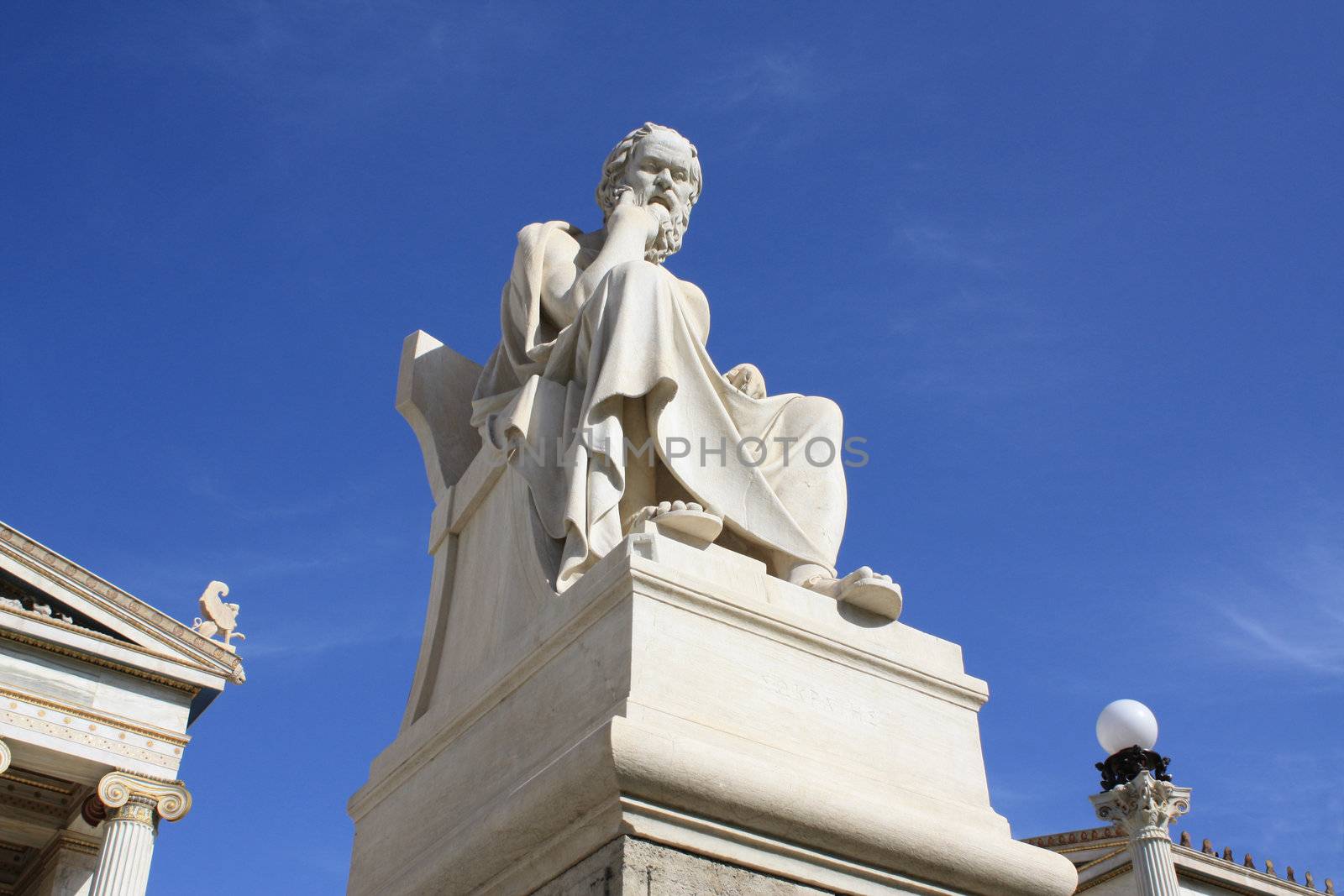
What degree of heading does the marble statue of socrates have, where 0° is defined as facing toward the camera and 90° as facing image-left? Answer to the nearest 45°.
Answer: approximately 315°

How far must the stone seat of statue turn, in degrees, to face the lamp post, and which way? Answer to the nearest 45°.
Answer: approximately 90° to its left

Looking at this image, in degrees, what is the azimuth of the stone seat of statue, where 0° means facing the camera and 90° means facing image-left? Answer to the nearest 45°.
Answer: approximately 315°

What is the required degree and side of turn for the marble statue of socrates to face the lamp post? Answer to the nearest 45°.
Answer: approximately 90° to its left
